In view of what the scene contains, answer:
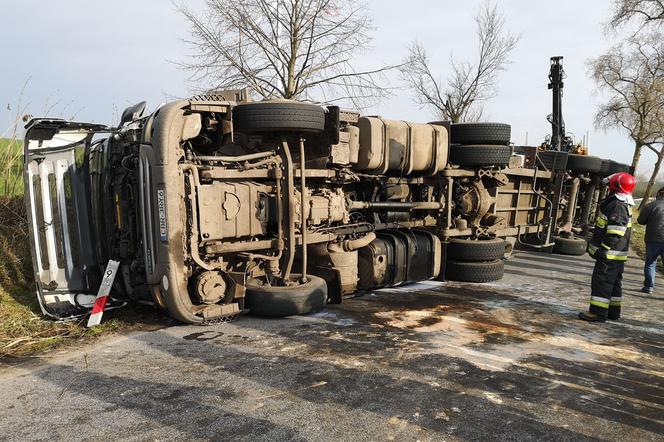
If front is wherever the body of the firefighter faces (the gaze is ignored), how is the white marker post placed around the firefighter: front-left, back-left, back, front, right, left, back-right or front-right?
front-left

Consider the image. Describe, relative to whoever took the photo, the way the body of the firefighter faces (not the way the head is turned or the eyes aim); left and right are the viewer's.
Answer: facing to the left of the viewer

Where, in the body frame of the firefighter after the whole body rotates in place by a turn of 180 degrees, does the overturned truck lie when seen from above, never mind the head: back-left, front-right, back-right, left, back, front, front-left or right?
back-right
